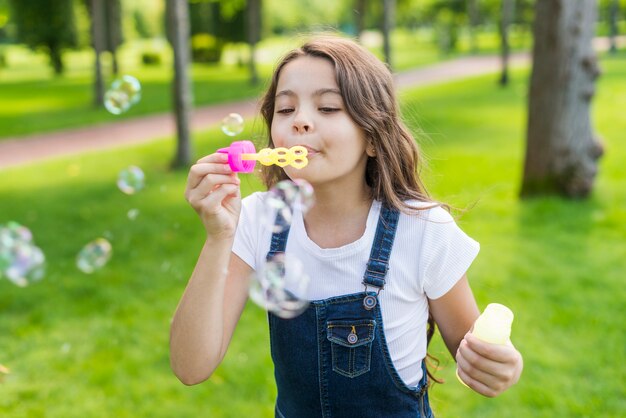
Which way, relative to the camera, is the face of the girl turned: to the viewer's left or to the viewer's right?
to the viewer's left

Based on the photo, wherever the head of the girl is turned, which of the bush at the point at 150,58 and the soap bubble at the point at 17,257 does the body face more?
the soap bubble

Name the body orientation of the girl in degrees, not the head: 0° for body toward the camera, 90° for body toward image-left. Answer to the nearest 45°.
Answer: approximately 45°

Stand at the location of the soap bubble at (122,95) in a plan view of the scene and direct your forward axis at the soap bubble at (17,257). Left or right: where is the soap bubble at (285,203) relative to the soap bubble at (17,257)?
left

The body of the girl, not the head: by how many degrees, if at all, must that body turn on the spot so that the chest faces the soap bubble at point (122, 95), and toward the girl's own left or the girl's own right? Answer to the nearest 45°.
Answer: approximately 90° to the girl's own right

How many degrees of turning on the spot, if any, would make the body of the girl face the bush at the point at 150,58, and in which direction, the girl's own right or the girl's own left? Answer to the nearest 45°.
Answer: approximately 135° to the girl's own right

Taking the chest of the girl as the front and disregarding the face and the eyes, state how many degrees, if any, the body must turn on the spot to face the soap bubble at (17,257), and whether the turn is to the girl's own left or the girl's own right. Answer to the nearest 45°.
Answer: approximately 90° to the girl's own right
